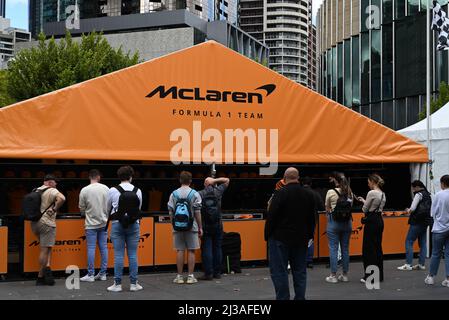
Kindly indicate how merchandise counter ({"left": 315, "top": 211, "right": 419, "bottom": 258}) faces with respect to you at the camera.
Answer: facing the viewer

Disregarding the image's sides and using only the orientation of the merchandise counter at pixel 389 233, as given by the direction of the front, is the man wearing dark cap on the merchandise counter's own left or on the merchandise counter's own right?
on the merchandise counter's own right

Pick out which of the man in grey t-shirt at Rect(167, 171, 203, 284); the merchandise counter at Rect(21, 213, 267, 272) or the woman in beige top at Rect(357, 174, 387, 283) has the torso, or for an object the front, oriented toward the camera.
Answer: the merchandise counter

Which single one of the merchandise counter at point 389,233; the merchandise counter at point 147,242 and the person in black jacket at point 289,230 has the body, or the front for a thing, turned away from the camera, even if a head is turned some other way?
the person in black jacket

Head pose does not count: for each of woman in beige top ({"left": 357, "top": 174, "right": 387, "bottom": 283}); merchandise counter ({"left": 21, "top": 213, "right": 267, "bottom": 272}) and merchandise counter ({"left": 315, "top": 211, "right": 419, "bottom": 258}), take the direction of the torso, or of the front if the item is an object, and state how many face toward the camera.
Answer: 2

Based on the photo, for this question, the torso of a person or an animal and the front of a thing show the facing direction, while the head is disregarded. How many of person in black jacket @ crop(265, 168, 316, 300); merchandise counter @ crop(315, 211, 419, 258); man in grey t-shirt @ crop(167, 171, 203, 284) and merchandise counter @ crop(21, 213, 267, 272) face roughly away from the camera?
2

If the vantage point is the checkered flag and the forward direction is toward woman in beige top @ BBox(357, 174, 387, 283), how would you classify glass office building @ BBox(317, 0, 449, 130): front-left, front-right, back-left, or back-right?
back-right

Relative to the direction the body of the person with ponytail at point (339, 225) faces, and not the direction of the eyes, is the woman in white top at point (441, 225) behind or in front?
behind

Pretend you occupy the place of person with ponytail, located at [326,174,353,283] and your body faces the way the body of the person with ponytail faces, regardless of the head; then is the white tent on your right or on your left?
on your right

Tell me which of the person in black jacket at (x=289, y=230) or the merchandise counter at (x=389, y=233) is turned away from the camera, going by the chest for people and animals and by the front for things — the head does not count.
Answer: the person in black jacket

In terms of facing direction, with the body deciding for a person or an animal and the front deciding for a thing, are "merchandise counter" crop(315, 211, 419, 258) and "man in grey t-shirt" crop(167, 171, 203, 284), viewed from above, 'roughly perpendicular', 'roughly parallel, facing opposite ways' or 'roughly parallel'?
roughly parallel, facing opposite ways

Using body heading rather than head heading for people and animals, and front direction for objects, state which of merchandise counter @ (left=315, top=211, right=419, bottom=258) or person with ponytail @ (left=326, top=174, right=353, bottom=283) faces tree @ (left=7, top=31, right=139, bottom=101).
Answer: the person with ponytail

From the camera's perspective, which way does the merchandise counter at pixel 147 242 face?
toward the camera

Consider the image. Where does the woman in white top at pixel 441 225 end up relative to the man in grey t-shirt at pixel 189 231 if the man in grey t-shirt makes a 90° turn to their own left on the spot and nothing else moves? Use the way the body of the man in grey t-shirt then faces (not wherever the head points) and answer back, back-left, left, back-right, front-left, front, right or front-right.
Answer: back

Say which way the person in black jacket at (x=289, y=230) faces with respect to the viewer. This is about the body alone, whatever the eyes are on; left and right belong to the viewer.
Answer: facing away from the viewer

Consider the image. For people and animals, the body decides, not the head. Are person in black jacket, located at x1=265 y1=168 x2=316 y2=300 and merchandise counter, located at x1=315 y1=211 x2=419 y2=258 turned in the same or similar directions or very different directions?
very different directions

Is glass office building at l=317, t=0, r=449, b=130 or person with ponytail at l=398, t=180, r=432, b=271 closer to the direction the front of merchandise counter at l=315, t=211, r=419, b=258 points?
the person with ponytail

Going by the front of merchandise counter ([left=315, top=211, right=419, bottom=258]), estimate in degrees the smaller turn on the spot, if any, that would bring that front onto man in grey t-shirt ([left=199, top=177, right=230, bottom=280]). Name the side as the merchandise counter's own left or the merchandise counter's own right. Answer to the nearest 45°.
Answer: approximately 45° to the merchandise counter's own right
